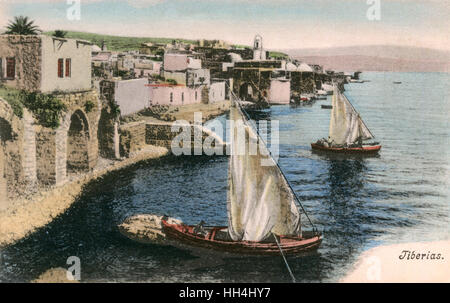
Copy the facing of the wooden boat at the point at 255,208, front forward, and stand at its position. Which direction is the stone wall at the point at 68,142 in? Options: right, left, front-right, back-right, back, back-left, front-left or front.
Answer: back-left

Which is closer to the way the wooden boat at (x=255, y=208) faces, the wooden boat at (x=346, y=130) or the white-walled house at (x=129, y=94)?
the wooden boat

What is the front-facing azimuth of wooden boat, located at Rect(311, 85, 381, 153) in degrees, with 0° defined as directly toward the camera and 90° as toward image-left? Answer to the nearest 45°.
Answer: approximately 270°

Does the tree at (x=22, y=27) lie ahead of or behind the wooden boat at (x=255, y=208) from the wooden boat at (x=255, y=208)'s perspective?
behind

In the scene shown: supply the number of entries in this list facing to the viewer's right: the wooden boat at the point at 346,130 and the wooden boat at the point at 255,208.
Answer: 2

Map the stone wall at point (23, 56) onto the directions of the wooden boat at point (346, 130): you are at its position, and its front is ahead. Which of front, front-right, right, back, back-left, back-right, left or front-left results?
back-right

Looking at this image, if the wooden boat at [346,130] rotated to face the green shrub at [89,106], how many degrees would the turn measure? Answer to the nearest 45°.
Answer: approximately 135° to its right

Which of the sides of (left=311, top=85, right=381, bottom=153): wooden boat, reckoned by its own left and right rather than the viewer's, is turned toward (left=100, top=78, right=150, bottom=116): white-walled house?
back

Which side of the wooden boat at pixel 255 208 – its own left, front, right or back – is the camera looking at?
right
